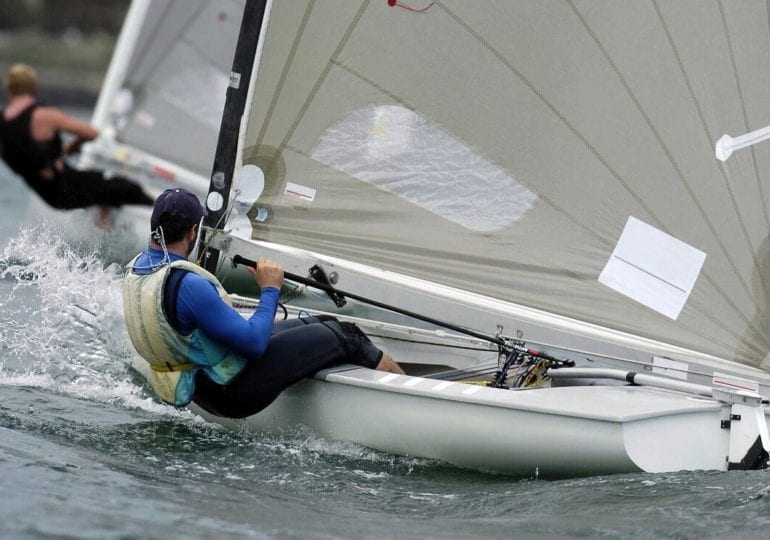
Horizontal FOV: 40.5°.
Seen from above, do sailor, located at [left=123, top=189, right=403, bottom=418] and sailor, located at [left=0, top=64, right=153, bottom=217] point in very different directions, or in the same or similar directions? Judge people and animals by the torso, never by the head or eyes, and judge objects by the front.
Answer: same or similar directions

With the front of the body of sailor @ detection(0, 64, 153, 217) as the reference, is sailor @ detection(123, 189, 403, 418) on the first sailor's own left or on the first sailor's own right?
on the first sailor's own right

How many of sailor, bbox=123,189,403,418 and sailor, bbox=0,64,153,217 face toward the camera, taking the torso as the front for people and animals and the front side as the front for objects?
0

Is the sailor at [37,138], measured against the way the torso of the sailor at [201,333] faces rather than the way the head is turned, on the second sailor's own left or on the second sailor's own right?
on the second sailor's own left

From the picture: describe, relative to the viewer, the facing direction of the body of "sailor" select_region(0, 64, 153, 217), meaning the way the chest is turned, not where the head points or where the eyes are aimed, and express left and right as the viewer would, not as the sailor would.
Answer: facing away from the viewer and to the right of the viewer

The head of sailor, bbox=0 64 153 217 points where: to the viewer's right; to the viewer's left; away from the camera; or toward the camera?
away from the camera

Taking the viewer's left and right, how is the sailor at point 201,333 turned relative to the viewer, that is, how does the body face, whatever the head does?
facing away from the viewer and to the right of the viewer
